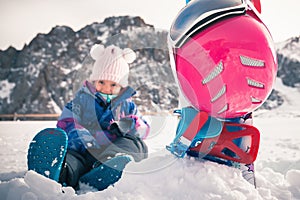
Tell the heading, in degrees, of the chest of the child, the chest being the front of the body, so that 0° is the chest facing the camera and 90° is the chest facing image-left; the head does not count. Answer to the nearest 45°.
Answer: approximately 0°

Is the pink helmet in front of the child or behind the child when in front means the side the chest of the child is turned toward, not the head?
in front
